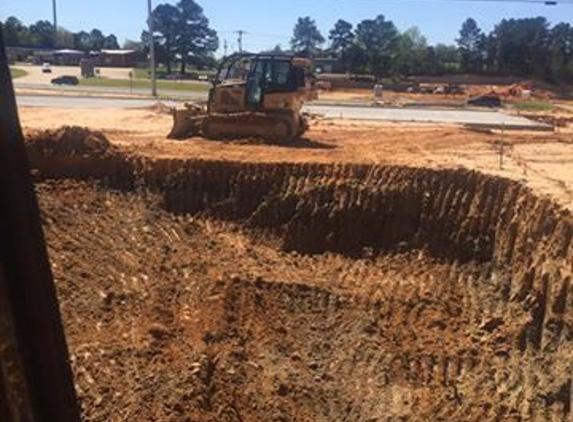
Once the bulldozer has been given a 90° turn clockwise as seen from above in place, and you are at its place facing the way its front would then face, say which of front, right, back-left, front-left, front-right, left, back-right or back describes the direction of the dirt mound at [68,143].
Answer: back-left

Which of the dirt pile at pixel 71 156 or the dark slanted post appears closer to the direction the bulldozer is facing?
the dirt pile

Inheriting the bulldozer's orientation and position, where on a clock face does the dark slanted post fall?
The dark slanted post is roughly at 9 o'clock from the bulldozer.

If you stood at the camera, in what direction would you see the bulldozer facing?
facing to the left of the viewer
